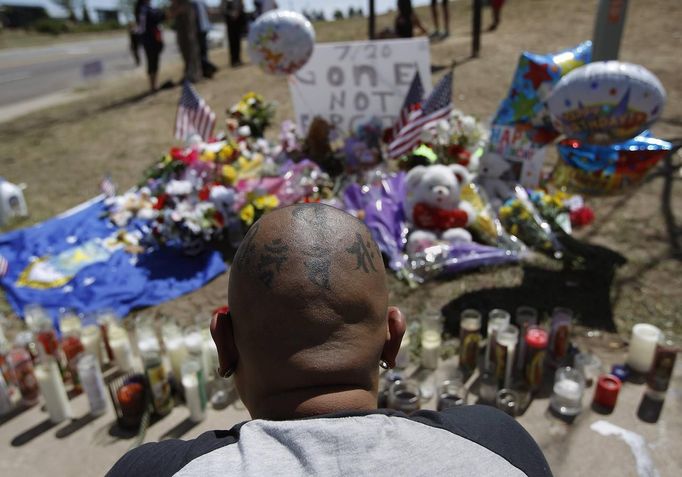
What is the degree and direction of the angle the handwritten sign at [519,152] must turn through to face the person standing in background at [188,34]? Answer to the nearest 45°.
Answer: approximately 135° to its right

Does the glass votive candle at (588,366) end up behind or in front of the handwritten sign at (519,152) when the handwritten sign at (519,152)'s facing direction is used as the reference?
in front

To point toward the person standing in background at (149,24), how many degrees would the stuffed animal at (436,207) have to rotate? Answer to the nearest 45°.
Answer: approximately 135° to its right

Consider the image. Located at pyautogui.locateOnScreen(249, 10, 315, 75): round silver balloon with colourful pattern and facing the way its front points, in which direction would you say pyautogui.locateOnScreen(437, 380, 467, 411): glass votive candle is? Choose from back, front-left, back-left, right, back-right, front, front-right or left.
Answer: front

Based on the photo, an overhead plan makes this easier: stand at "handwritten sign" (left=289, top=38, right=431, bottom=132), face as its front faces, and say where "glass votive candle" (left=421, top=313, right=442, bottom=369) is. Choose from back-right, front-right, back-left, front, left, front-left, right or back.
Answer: front

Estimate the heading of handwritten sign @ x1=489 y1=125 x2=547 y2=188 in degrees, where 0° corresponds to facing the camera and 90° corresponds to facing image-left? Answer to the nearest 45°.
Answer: approximately 0°

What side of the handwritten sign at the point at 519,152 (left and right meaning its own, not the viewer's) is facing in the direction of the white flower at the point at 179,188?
right

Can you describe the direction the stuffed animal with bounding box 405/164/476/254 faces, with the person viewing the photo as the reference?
facing the viewer

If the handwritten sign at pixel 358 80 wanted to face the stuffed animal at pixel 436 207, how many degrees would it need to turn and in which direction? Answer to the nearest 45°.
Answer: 0° — it already faces it

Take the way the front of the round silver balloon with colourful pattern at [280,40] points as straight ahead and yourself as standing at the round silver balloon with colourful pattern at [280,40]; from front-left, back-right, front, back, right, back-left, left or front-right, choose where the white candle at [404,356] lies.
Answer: front

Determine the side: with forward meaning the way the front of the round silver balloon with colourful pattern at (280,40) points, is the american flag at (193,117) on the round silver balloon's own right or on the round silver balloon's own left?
on the round silver balloon's own right

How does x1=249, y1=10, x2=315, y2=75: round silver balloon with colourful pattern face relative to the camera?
toward the camera

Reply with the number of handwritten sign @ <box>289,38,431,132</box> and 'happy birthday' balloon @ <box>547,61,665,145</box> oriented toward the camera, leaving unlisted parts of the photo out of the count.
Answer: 2

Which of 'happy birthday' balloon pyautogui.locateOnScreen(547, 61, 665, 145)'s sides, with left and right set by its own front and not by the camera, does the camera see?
front
